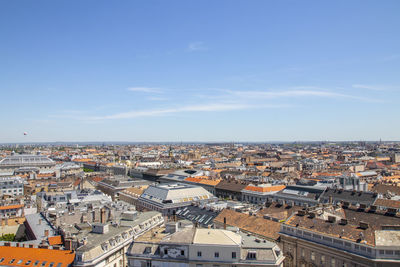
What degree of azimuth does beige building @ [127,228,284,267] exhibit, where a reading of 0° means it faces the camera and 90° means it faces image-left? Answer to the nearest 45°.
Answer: approximately 0°
